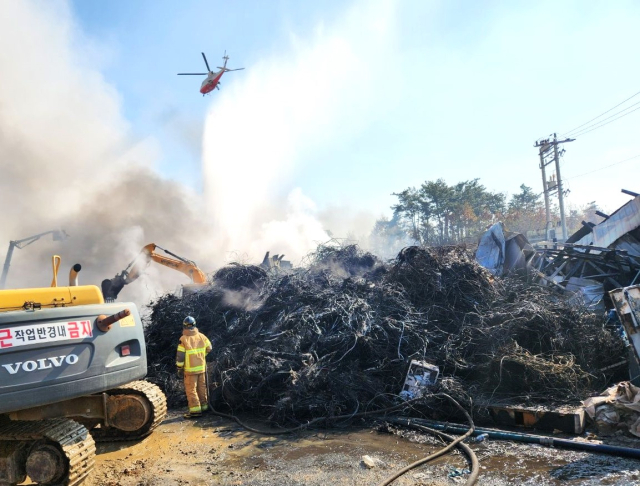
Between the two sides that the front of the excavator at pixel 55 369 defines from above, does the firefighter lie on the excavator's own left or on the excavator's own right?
on the excavator's own right

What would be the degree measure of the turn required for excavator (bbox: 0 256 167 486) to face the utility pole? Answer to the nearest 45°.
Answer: approximately 90° to its right

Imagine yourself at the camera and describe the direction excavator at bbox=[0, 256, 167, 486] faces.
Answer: facing away from the viewer and to the left of the viewer

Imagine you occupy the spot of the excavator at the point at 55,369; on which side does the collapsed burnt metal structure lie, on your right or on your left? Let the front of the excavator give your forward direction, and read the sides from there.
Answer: on your right
